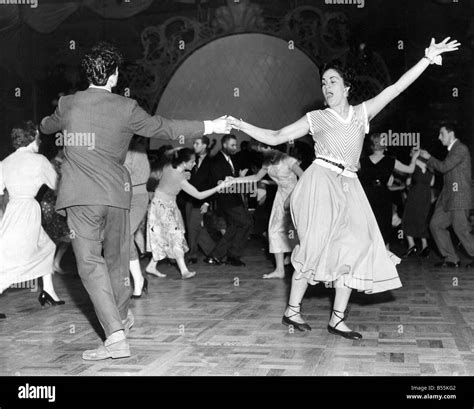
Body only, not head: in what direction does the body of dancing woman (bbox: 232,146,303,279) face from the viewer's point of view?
to the viewer's left

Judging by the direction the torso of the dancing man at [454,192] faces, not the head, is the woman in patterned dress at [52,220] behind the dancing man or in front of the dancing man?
in front

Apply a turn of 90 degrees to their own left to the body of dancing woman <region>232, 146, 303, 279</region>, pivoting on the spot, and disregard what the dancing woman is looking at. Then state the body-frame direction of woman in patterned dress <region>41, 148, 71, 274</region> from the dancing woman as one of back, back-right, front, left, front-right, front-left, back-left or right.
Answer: right

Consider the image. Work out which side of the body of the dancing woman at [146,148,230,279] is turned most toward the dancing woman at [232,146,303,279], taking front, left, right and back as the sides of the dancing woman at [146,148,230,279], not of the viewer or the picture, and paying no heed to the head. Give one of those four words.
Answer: front

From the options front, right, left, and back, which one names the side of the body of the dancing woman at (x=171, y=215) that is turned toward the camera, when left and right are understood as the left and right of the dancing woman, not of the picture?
right

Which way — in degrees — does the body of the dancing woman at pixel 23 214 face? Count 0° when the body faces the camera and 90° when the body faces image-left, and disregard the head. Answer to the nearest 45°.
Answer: approximately 225°

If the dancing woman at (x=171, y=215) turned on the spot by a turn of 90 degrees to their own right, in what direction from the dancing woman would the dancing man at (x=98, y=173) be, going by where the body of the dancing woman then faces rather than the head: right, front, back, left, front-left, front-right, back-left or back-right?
front

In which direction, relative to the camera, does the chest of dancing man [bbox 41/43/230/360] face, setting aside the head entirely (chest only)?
away from the camera

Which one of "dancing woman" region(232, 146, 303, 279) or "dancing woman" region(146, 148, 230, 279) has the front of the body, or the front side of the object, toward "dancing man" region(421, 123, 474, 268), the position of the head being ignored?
"dancing woman" region(146, 148, 230, 279)

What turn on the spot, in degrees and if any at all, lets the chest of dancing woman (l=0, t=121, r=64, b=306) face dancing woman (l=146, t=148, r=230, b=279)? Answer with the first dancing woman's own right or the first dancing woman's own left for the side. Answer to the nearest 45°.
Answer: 0° — they already face them

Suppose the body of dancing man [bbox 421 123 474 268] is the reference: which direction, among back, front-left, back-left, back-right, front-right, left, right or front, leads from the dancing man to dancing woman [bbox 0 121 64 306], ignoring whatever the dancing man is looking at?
front-left

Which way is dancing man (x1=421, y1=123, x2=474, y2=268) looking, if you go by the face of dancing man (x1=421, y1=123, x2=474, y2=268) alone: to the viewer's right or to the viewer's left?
to the viewer's left

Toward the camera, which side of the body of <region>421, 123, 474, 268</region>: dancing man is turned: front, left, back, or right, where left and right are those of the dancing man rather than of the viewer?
left

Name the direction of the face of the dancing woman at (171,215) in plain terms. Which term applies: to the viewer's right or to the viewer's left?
to the viewer's right

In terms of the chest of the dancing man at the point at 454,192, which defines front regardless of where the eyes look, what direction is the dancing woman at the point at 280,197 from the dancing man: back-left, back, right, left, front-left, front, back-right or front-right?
front-left

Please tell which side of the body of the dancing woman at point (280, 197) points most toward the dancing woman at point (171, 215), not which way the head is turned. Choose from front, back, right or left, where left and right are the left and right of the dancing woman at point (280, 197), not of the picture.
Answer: front

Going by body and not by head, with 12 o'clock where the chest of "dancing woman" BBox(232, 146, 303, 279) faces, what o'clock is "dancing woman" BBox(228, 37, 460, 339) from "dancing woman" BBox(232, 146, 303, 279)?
"dancing woman" BBox(228, 37, 460, 339) is roughly at 9 o'clock from "dancing woman" BBox(232, 146, 303, 279).
